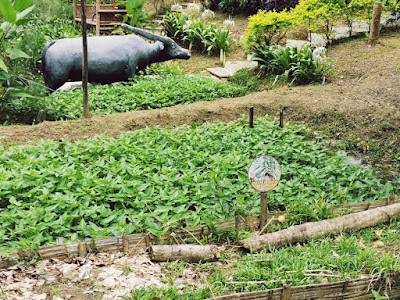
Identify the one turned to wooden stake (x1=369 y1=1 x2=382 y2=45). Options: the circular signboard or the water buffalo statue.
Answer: the water buffalo statue

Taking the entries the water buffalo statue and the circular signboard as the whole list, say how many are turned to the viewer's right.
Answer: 1

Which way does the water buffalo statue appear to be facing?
to the viewer's right

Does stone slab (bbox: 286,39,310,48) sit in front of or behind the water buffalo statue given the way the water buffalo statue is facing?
in front

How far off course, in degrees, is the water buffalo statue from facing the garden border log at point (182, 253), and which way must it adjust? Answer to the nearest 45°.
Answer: approximately 90° to its right

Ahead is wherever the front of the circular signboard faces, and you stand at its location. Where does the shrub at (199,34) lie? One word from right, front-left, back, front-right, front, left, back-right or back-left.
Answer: back

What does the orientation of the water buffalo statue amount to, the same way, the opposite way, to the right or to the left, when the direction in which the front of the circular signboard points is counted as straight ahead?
to the left

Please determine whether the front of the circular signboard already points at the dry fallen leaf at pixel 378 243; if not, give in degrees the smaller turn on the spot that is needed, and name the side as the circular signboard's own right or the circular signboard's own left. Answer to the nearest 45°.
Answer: approximately 90° to the circular signboard's own left

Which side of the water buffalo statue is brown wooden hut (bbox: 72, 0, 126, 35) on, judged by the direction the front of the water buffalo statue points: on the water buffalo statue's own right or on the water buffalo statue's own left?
on the water buffalo statue's own left

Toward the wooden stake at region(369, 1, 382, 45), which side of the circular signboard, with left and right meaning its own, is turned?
back

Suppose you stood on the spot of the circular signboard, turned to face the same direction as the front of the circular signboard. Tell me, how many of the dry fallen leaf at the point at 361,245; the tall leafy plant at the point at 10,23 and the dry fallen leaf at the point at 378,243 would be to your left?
2

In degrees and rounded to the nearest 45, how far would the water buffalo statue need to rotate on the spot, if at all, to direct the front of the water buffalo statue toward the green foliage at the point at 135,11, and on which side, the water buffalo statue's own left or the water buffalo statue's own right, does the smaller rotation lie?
approximately 90° to the water buffalo statue's own left

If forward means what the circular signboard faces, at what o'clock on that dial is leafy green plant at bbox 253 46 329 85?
The leafy green plant is roughly at 6 o'clock from the circular signboard.
